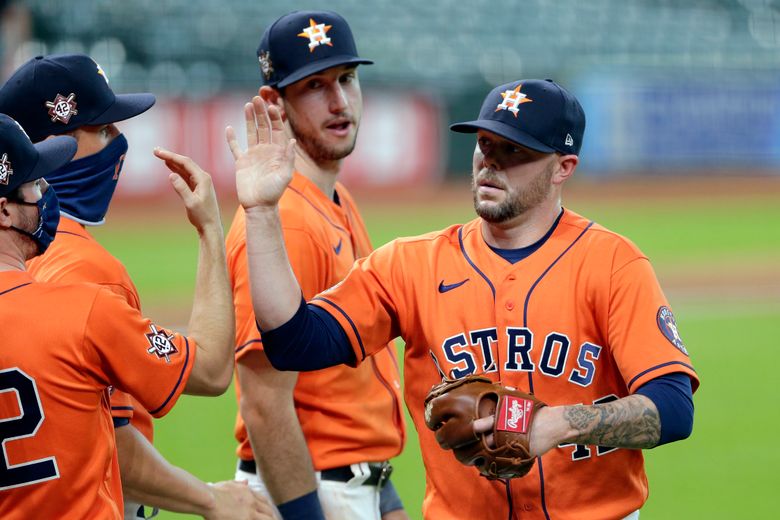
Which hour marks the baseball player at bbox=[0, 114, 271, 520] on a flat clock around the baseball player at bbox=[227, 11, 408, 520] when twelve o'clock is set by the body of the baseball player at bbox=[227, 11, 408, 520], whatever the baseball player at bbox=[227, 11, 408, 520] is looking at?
the baseball player at bbox=[0, 114, 271, 520] is roughly at 3 o'clock from the baseball player at bbox=[227, 11, 408, 520].

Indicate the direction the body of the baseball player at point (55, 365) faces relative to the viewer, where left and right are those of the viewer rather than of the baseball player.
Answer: facing away from the viewer and to the right of the viewer

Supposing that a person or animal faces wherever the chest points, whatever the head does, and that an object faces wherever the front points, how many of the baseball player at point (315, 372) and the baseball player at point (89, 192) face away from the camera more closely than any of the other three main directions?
0

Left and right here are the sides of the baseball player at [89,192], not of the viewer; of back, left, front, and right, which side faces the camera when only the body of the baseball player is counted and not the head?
right

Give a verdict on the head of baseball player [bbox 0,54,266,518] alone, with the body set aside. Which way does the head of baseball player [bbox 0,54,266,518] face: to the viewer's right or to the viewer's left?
to the viewer's right

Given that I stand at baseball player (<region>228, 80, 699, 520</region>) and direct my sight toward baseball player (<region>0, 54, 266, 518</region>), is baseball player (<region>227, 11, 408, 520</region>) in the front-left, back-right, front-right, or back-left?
front-right

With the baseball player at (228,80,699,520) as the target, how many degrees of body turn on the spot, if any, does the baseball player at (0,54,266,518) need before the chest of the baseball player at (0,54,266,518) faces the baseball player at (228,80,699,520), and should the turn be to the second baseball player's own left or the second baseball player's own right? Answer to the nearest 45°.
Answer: approximately 45° to the second baseball player's own right

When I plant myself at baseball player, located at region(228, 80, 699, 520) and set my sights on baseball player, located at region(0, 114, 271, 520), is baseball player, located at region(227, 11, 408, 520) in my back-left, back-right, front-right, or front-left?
front-right

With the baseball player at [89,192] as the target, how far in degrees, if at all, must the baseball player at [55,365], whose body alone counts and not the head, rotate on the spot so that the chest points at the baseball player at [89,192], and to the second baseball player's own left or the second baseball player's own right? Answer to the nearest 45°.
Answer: approximately 45° to the second baseball player's own left

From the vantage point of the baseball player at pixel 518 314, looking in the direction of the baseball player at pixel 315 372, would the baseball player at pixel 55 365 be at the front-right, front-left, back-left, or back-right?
front-left

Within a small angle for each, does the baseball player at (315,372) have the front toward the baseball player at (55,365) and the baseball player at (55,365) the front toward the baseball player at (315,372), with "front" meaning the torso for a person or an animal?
no

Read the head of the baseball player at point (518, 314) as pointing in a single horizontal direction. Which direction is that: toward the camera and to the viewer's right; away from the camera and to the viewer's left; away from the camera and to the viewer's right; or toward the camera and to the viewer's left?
toward the camera and to the viewer's left

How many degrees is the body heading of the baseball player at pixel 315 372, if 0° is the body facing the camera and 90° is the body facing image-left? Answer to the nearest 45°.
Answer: approximately 315°

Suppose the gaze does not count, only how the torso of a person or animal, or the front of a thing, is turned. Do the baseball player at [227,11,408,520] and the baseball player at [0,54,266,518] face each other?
no
